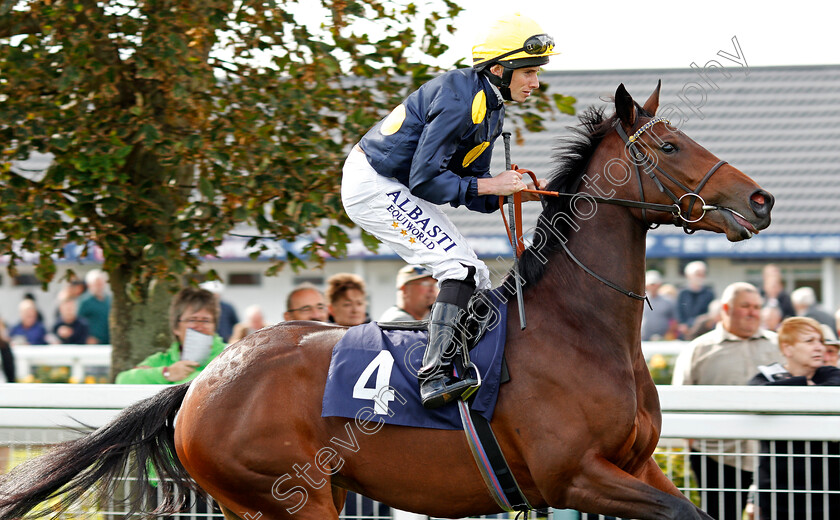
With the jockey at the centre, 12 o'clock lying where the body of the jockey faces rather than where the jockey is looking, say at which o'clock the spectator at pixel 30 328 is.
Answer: The spectator is roughly at 8 o'clock from the jockey.

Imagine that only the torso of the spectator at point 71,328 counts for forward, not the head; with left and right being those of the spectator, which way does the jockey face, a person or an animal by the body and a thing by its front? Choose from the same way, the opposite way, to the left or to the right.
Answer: to the left

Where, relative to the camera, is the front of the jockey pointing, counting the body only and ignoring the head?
to the viewer's right

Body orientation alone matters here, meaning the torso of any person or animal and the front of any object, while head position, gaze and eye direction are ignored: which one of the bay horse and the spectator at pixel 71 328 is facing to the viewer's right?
the bay horse

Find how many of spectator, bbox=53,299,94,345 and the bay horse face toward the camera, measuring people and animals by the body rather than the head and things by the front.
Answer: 1

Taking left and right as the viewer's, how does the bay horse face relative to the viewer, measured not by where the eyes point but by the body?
facing to the right of the viewer

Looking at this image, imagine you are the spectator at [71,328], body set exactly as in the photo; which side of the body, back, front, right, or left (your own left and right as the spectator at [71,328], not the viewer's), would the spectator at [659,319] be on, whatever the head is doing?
left

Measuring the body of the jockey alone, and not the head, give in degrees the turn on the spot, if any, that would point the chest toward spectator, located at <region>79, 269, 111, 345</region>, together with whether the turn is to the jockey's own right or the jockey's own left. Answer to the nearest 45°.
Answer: approximately 135° to the jockey's own left
